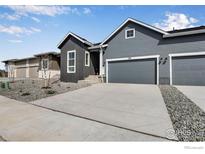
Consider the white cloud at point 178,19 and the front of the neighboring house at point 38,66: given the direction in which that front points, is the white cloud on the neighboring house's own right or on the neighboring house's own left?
on the neighboring house's own left

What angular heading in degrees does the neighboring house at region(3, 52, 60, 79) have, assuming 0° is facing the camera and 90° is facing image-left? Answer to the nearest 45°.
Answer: approximately 45°

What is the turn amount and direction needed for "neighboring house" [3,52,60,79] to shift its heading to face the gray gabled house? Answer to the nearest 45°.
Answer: approximately 90° to its left
